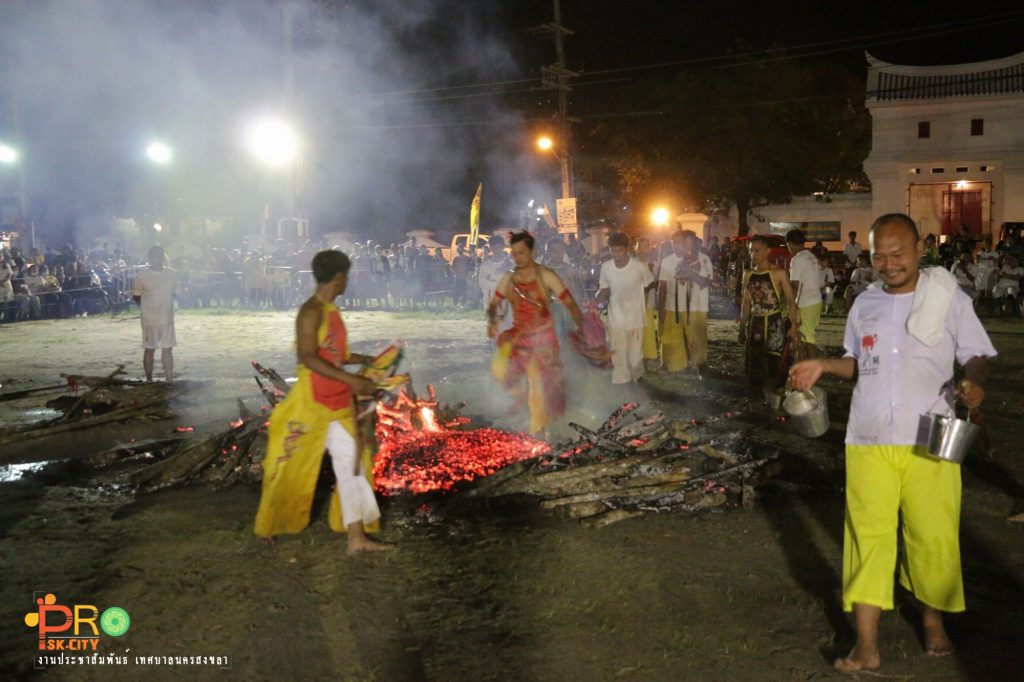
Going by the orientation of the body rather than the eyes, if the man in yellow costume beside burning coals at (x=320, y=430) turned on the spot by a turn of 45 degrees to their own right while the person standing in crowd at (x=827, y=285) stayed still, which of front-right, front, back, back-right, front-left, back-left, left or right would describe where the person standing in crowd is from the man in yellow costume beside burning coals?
left

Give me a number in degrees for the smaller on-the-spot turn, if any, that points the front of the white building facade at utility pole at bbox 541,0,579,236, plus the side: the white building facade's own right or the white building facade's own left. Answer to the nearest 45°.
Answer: approximately 45° to the white building facade's own right

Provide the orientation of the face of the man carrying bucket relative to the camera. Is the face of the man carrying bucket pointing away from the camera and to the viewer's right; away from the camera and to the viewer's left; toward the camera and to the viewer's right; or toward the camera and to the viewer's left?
toward the camera and to the viewer's left

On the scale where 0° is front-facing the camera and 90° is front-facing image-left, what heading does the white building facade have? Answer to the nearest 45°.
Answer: approximately 0°

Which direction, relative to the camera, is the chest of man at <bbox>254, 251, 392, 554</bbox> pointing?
to the viewer's right

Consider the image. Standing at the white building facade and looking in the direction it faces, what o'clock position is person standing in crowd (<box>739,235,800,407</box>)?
The person standing in crowd is roughly at 12 o'clock from the white building facade.

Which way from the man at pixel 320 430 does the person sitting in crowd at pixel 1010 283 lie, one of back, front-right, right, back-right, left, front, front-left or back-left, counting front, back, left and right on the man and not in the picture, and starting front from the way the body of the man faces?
front-left

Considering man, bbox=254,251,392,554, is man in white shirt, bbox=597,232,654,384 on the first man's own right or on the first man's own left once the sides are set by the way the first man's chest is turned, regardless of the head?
on the first man's own left

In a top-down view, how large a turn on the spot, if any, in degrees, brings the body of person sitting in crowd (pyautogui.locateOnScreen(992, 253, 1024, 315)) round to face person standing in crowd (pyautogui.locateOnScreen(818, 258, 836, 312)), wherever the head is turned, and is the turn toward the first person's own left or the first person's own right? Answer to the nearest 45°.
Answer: approximately 45° to the first person's own right
